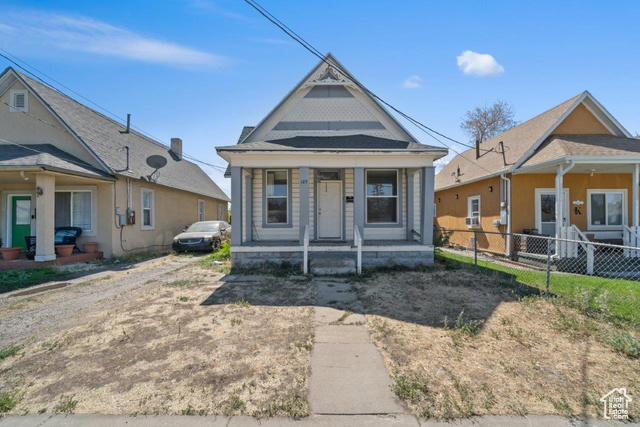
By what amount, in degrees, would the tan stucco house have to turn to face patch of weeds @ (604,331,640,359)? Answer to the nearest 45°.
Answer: approximately 90° to its left

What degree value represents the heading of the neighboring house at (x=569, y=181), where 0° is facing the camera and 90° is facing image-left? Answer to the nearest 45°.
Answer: approximately 315°

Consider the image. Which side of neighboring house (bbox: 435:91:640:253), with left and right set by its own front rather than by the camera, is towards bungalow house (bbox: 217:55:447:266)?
right

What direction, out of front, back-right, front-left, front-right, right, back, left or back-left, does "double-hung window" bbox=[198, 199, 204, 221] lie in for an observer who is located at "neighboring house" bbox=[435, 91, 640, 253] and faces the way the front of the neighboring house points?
back-right

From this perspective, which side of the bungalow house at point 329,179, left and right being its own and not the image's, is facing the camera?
front

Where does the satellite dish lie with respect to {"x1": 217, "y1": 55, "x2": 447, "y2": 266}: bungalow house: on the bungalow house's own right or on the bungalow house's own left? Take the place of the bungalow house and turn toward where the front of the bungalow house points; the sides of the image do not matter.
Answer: on the bungalow house's own right

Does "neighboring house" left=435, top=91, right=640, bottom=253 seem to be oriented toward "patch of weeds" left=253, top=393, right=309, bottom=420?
no

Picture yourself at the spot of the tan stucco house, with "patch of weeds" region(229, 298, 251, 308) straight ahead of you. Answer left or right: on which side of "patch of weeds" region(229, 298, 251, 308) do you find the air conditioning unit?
left

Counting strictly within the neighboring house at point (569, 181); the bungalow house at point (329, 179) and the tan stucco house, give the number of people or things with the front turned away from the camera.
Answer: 0

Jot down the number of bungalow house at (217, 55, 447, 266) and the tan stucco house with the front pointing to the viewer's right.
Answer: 0

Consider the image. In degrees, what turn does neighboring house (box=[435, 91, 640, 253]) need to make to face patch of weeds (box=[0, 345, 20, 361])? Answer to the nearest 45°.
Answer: approximately 90° to its right

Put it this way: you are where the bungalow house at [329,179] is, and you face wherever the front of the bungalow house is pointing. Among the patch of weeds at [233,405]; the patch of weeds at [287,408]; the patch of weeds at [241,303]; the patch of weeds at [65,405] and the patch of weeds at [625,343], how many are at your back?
0

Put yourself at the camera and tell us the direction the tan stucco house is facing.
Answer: facing the viewer and to the left of the viewer

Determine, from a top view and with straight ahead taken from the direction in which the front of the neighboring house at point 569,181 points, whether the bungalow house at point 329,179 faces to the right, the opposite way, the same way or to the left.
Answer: the same way

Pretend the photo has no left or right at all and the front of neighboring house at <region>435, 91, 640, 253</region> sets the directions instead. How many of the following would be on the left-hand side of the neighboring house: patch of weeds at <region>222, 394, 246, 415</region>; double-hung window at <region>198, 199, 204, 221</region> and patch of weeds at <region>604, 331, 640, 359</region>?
0

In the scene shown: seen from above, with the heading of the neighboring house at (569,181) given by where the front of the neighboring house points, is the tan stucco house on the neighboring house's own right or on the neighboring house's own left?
on the neighboring house's own right

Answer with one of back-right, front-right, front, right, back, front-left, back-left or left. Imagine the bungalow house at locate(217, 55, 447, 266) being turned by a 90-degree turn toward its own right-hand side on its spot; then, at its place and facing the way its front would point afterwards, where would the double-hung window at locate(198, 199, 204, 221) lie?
front-right

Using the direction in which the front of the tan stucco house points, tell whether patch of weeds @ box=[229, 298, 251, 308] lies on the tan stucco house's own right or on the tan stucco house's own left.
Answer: on the tan stucco house's own left
